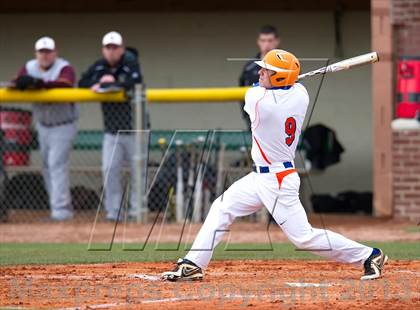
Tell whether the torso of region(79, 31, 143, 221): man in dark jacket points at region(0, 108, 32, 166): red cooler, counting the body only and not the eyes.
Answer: no

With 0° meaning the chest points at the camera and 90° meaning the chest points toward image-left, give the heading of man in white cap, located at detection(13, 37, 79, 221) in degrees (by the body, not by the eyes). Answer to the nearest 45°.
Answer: approximately 0°

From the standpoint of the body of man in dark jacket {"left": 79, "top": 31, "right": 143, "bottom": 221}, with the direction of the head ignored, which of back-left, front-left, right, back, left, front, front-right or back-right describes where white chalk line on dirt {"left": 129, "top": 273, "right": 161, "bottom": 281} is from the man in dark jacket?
front

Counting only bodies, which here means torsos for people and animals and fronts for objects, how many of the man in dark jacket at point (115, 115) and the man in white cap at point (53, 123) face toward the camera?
2

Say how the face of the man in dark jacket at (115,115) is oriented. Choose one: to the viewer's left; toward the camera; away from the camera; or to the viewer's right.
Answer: toward the camera

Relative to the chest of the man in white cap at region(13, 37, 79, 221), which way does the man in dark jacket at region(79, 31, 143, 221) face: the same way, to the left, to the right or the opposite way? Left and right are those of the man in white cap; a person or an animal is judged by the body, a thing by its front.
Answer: the same way

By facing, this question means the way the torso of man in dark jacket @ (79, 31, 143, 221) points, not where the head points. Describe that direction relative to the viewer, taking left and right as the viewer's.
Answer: facing the viewer

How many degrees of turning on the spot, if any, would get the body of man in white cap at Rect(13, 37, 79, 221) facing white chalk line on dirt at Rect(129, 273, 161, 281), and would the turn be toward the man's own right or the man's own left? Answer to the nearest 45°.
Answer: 0° — they already face it

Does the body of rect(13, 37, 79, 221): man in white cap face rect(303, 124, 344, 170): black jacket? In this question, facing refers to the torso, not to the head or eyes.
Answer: no

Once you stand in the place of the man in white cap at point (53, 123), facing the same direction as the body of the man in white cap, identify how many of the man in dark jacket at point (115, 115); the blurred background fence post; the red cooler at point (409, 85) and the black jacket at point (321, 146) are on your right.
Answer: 0

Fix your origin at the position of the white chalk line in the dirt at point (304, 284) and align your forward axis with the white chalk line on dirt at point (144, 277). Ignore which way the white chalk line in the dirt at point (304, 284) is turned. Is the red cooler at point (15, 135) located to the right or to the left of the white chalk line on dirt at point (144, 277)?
right

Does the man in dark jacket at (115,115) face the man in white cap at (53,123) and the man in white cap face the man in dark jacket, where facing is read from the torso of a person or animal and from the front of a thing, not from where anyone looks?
no

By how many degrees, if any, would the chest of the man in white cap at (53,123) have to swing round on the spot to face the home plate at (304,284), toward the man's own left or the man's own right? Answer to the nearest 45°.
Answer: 0° — they already face it

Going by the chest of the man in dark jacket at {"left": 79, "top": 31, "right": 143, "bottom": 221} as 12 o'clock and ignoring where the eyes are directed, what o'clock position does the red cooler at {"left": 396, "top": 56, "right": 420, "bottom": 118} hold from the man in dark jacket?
The red cooler is roughly at 9 o'clock from the man in dark jacket.

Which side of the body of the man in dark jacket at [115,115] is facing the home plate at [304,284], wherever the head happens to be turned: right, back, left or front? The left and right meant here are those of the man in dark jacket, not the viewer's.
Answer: front

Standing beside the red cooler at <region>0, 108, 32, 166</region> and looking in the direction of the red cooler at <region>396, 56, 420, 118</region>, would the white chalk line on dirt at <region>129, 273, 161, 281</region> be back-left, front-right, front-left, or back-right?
front-right

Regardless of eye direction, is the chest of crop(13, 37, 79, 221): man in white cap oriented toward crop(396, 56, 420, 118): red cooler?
no

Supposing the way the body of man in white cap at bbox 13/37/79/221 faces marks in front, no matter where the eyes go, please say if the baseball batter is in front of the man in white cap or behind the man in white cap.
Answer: in front

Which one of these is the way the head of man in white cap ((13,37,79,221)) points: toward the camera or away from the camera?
toward the camera
